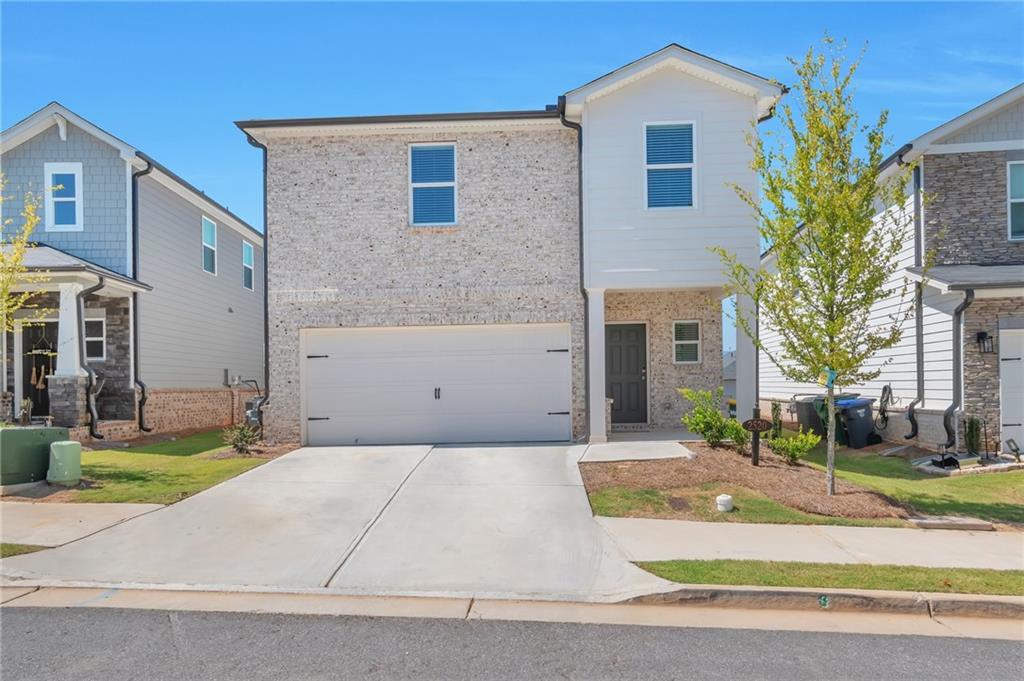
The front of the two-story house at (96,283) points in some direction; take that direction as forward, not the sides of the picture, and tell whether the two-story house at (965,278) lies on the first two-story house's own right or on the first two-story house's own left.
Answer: on the first two-story house's own left

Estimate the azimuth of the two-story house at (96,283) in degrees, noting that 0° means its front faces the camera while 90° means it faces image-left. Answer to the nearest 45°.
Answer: approximately 45°

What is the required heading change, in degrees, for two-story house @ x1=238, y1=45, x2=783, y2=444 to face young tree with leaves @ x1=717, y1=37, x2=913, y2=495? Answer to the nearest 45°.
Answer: approximately 45° to its left

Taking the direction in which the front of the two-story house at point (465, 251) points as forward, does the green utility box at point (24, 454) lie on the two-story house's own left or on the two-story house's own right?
on the two-story house's own right

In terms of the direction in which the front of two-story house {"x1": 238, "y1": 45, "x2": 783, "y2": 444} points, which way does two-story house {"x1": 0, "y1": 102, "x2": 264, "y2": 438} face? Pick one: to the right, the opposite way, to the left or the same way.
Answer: the same way

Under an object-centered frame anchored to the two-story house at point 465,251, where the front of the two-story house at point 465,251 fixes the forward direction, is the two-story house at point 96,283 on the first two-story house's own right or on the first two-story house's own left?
on the first two-story house's own right

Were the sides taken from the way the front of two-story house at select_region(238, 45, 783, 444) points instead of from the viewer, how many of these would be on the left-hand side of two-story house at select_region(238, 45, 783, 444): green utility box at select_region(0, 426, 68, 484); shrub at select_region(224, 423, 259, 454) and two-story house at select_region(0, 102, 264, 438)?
0

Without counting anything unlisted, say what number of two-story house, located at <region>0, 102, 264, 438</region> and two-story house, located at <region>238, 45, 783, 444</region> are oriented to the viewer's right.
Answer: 0

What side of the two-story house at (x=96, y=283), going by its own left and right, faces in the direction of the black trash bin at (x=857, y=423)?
left

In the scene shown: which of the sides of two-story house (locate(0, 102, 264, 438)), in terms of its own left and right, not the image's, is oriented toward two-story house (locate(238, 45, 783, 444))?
left

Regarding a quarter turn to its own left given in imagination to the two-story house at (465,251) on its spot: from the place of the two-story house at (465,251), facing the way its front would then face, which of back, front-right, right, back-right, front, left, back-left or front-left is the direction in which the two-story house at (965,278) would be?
front

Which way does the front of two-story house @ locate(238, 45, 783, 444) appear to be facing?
toward the camera
